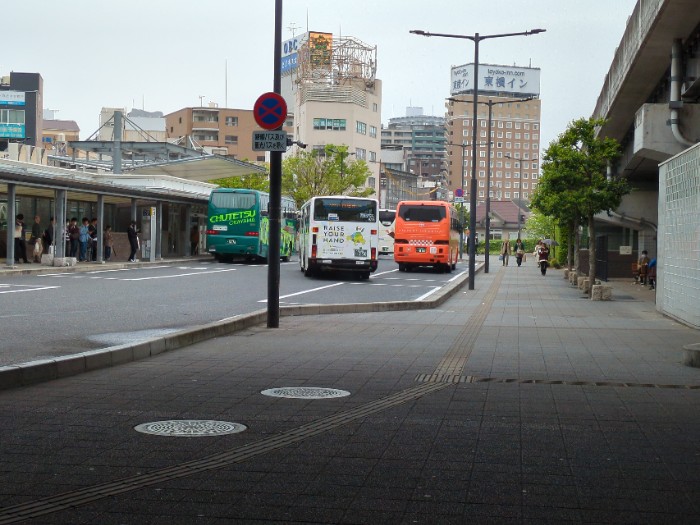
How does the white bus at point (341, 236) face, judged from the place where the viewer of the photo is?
facing away from the viewer

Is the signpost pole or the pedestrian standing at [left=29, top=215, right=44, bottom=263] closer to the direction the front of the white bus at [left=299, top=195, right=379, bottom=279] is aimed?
the pedestrian standing

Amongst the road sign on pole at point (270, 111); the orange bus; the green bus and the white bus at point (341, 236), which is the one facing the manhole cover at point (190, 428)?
the road sign on pole

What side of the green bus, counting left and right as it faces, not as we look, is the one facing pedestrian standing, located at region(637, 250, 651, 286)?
right

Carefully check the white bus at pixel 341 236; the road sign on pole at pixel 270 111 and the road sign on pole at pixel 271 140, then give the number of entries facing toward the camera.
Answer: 2

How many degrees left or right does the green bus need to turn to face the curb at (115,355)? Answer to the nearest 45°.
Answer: approximately 135° to its right

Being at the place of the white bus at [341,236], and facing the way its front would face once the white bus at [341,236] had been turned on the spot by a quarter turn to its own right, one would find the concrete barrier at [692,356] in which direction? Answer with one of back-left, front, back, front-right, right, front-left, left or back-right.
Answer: right

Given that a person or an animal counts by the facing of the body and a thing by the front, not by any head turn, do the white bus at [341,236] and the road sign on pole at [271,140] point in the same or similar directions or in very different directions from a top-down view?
very different directions

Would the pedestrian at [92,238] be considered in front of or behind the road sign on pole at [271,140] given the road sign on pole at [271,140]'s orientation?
behind

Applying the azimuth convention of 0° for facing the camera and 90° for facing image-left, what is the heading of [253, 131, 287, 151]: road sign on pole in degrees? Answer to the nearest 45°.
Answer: approximately 0°

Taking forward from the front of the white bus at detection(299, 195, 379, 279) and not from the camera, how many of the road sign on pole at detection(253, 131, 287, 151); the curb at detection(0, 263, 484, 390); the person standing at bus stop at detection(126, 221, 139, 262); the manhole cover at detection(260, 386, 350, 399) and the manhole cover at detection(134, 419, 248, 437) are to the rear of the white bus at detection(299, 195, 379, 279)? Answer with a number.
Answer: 4

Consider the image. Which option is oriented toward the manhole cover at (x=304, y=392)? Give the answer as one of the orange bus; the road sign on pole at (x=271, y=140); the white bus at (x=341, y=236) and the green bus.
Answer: the road sign on pole

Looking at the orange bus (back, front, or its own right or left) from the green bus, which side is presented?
left

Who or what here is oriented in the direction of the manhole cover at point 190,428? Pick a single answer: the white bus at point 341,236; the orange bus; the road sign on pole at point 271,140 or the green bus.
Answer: the road sign on pole

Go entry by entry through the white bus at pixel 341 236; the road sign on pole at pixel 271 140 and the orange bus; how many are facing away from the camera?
2
